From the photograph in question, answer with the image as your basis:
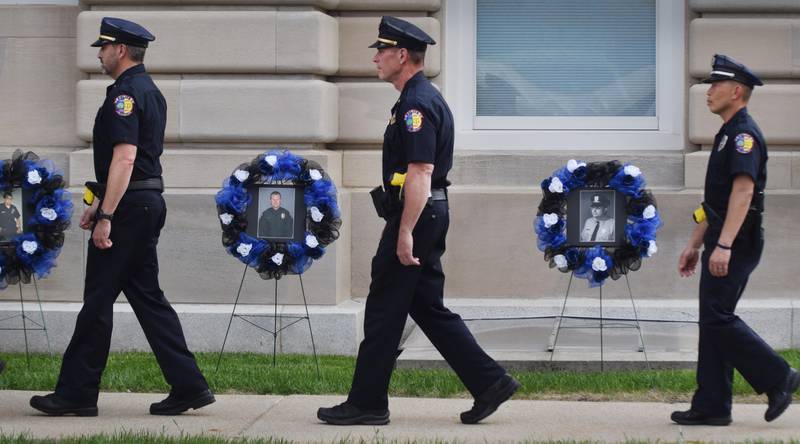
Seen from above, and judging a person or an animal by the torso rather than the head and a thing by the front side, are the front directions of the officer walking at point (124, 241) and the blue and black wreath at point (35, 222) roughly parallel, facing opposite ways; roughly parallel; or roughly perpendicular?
roughly perpendicular

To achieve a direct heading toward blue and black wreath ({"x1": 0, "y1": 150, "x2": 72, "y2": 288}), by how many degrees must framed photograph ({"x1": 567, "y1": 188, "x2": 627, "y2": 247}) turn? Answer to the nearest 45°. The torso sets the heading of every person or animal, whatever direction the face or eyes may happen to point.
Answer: approximately 90° to its right

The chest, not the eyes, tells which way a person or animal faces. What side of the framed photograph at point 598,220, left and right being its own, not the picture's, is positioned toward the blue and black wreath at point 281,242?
right

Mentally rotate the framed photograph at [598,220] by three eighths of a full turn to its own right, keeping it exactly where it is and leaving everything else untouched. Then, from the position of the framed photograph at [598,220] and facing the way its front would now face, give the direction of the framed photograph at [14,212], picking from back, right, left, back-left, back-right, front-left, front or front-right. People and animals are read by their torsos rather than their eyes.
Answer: front-left

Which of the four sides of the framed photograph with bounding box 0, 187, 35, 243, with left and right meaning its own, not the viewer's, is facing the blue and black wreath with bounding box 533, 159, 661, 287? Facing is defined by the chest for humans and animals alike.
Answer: left

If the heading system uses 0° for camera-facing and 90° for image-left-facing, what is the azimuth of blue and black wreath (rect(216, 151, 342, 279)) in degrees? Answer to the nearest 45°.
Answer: approximately 0°

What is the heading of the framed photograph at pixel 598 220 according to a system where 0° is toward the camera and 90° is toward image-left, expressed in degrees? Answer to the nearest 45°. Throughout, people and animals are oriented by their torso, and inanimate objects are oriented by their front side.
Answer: approximately 0°
